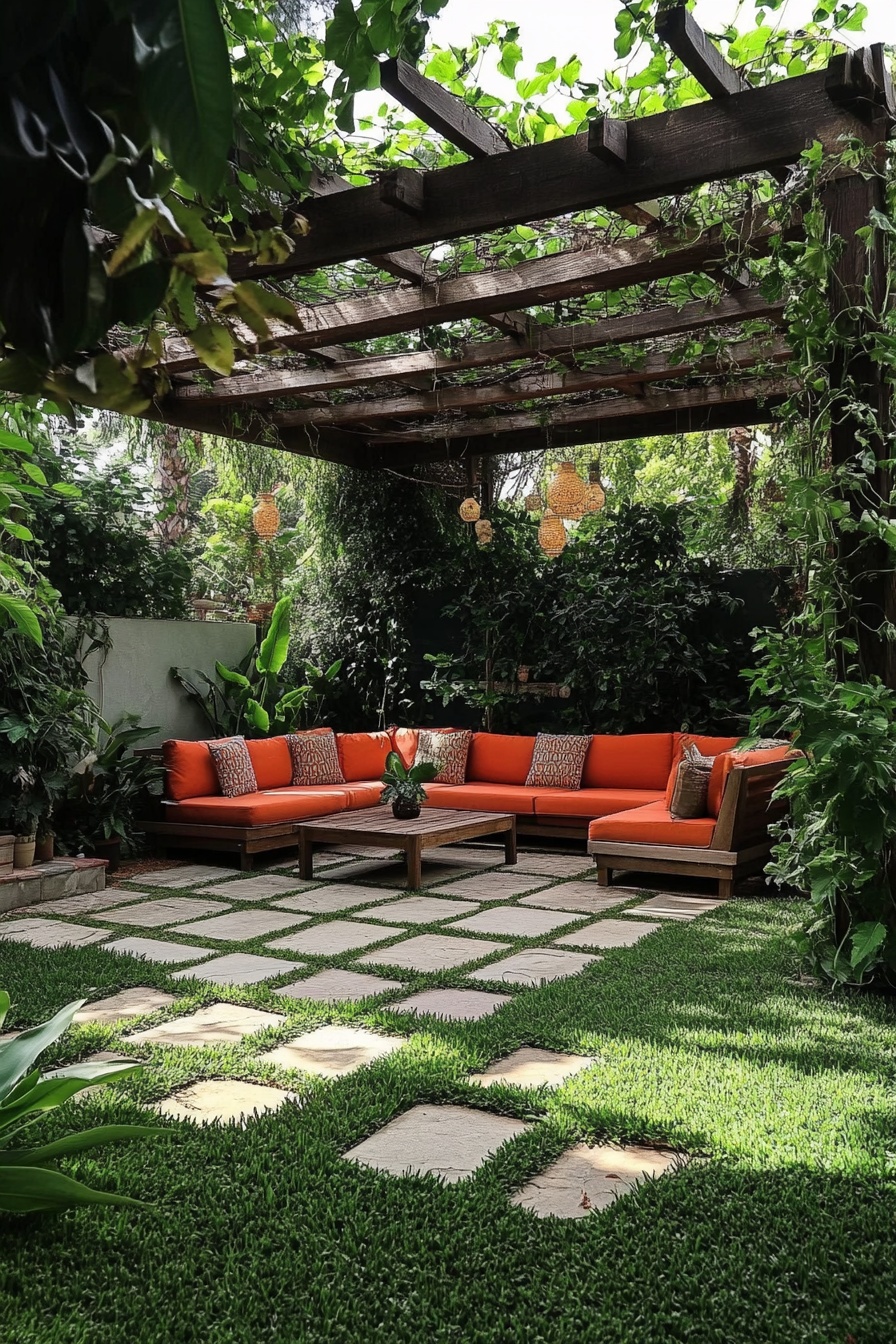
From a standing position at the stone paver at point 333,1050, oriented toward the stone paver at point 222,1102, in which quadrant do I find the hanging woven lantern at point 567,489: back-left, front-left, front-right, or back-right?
back-right

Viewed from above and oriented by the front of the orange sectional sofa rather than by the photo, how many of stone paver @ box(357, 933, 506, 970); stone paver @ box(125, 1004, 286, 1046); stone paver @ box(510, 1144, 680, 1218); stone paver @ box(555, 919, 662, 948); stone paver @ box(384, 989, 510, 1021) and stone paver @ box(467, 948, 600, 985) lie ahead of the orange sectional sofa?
6

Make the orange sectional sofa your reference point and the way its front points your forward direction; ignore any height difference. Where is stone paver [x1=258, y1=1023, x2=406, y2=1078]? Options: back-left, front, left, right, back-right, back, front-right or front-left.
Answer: front

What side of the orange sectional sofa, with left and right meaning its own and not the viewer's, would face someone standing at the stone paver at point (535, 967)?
front

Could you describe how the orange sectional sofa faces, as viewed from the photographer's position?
facing the viewer

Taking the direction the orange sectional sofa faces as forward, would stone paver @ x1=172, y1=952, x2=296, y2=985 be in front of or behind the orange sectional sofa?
in front

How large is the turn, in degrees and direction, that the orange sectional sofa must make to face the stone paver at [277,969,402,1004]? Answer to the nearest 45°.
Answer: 0° — it already faces it

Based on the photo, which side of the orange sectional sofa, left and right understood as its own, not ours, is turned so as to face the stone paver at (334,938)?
front

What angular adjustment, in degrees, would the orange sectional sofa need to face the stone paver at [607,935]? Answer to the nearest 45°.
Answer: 0° — it already faces it

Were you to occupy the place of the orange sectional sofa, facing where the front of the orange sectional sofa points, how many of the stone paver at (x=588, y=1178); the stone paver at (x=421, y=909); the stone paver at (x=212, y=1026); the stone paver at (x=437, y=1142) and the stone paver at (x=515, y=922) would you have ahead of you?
5

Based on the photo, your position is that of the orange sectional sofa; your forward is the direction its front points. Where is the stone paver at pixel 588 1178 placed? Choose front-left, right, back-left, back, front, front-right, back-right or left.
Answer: front

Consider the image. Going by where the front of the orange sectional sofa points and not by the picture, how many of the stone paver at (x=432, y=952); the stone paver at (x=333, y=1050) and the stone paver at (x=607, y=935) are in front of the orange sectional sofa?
3
